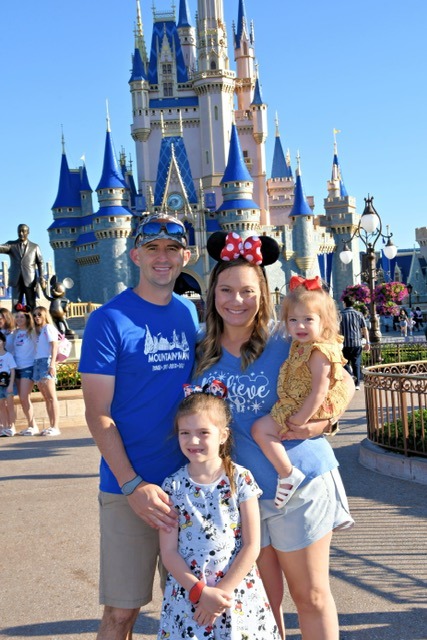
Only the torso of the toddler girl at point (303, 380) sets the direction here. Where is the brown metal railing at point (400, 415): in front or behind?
behind

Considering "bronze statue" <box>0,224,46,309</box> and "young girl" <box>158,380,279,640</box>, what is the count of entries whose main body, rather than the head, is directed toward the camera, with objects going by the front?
2

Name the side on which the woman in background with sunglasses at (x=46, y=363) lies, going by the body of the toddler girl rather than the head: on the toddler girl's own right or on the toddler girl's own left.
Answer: on the toddler girl's own right

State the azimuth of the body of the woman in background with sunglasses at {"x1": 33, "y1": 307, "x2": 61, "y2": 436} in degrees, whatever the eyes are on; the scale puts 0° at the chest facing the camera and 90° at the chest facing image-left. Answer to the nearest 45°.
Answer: approximately 45°

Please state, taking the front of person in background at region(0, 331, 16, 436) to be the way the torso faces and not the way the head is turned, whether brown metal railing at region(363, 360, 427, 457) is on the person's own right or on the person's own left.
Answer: on the person's own left

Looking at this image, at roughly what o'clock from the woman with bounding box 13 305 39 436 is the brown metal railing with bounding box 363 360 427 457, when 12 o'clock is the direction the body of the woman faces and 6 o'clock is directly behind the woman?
The brown metal railing is roughly at 9 o'clock from the woman.

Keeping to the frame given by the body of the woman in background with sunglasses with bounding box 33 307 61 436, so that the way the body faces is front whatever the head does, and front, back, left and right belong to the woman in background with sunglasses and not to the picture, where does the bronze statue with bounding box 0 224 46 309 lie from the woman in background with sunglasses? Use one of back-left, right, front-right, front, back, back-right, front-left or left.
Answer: back-right

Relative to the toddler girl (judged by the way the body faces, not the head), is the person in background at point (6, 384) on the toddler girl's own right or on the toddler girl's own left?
on the toddler girl's own right

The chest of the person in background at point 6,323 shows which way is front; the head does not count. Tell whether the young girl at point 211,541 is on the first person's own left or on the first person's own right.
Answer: on the first person's own left
